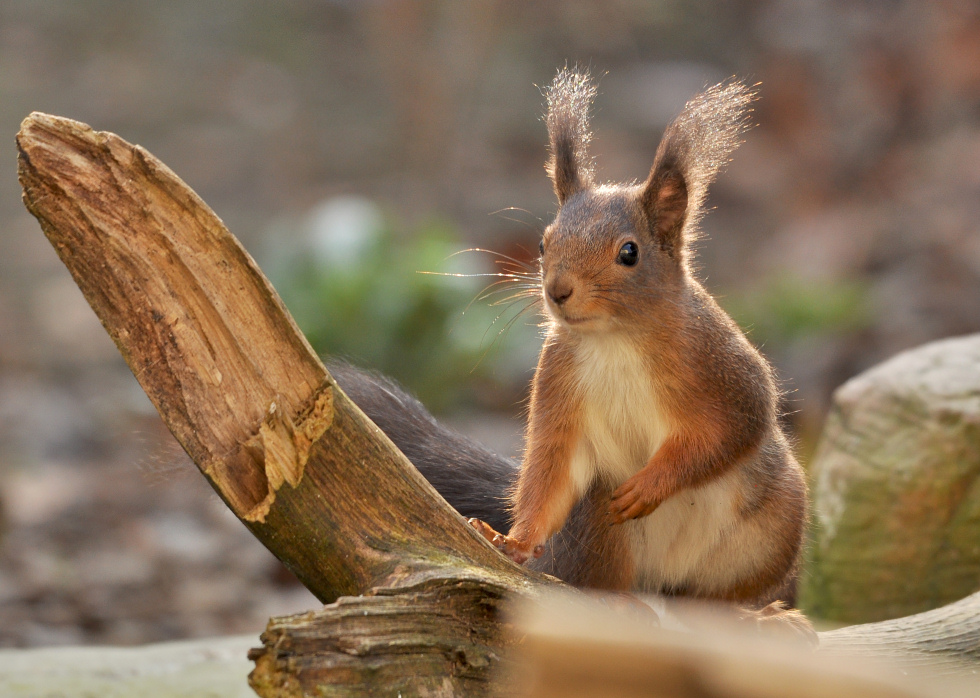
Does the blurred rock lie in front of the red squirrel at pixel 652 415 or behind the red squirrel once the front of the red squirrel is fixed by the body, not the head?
behind

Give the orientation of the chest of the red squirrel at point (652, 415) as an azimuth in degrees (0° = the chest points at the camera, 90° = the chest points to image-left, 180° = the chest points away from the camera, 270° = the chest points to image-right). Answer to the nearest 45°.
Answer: approximately 45°
